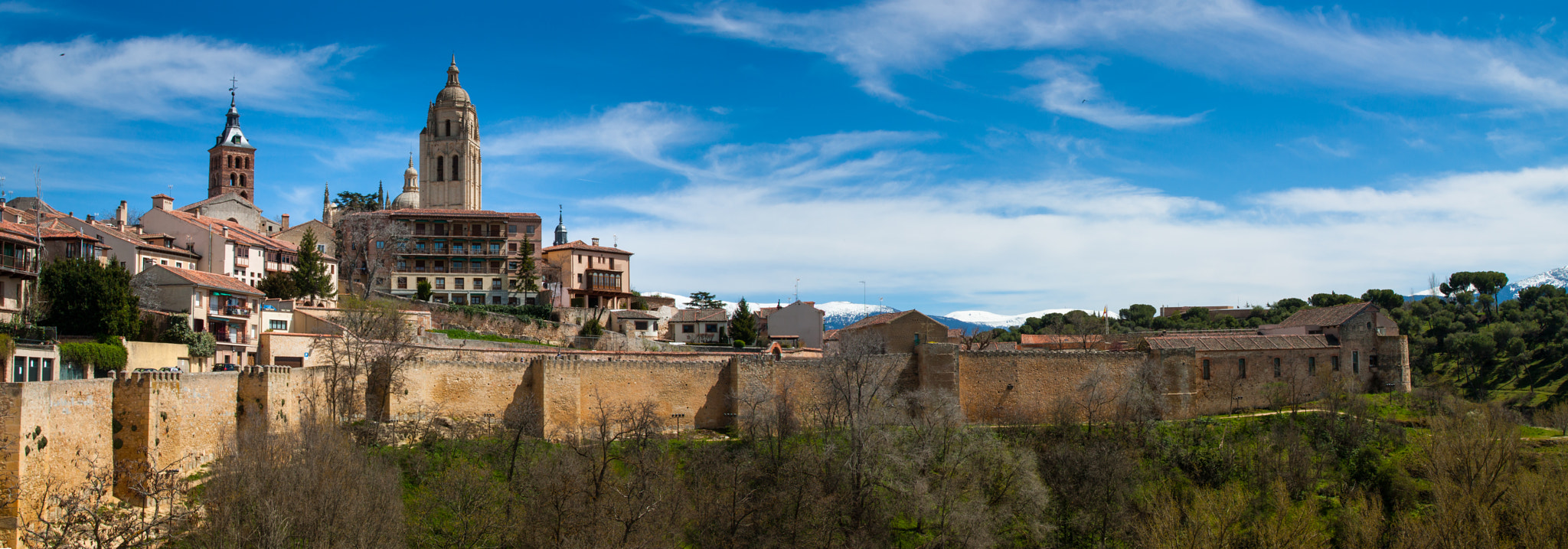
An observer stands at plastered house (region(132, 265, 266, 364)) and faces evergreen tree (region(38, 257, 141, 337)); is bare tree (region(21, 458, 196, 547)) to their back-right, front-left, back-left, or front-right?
front-left

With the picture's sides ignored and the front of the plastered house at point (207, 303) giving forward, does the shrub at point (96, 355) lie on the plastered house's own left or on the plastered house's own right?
on the plastered house's own right

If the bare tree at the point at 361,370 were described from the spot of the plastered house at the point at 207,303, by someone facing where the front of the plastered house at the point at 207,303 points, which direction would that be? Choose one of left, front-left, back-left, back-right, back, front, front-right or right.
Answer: front

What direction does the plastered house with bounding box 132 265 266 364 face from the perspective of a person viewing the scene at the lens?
facing the viewer and to the right of the viewer

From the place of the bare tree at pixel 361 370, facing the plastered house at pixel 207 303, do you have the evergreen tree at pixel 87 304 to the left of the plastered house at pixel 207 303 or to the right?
left

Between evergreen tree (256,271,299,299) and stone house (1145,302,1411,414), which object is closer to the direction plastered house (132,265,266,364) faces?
the stone house

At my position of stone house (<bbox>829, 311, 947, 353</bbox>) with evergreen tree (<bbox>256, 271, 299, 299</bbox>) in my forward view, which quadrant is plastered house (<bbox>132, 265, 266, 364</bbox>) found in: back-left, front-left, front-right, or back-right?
front-left

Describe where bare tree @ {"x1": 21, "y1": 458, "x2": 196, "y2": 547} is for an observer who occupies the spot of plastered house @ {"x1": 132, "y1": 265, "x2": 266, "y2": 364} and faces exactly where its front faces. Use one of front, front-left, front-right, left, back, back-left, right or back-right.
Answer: front-right

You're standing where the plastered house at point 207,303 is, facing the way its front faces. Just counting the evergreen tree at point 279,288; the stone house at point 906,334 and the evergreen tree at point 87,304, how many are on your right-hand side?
1

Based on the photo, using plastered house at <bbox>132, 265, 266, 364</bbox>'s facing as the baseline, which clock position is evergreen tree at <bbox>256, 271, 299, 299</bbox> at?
The evergreen tree is roughly at 8 o'clock from the plastered house.
